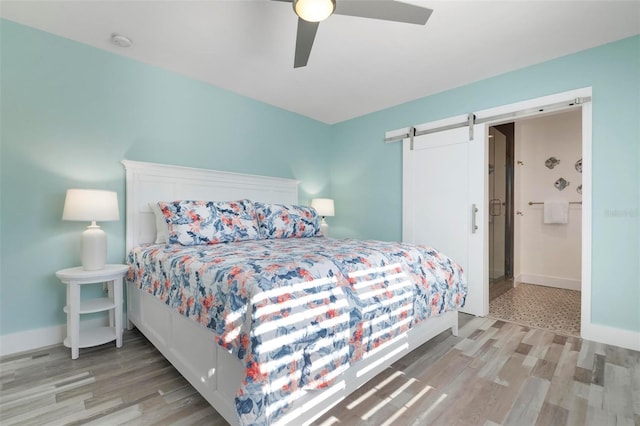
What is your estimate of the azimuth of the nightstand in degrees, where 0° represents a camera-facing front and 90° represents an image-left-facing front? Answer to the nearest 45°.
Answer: approximately 315°

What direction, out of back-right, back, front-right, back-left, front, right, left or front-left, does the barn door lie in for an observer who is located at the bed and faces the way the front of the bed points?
left

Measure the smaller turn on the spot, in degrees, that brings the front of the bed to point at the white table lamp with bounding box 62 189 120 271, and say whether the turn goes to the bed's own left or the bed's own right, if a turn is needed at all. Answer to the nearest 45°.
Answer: approximately 180°

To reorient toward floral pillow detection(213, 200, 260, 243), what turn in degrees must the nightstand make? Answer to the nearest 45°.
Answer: approximately 45° to its left

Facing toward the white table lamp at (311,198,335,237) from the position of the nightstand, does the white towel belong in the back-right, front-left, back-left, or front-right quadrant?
front-right

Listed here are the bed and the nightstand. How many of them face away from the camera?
0

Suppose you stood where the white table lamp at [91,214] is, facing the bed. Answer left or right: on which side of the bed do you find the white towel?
left

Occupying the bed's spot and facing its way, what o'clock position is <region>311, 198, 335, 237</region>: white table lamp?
The white table lamp is roughly at 8 o'clock from the bed.

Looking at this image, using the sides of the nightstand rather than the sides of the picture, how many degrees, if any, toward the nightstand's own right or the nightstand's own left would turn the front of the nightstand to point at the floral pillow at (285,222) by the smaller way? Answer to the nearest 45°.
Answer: approximately 45° to the nightstand's own left

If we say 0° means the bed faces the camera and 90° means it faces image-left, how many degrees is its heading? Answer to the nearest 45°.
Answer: approximately 315°

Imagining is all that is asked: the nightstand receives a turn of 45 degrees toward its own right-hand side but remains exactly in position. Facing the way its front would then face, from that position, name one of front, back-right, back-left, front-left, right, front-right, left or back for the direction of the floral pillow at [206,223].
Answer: left
